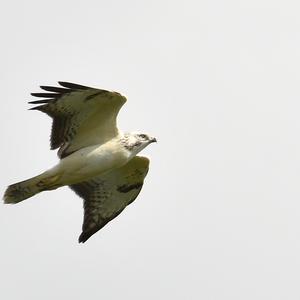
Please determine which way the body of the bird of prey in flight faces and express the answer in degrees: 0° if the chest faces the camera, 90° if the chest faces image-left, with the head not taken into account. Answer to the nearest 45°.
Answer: approximately 270°
